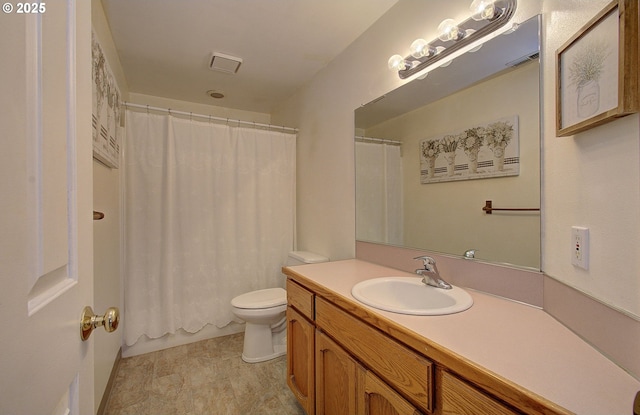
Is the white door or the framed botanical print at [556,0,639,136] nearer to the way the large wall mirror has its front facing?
the white door

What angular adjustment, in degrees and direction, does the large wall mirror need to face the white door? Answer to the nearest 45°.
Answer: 0° — it already faces it

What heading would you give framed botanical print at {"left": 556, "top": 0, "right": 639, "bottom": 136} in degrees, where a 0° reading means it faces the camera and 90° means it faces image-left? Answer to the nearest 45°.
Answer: approximately 45°

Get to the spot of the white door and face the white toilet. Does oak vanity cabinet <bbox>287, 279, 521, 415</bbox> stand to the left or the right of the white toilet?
right

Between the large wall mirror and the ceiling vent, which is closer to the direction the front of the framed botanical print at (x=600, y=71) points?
the ceiling vent

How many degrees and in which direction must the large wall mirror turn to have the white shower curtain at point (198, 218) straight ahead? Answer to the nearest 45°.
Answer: approximately 45° to its right

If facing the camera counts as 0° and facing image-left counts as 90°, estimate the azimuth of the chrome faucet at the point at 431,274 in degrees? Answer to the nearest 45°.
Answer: approximately 45°

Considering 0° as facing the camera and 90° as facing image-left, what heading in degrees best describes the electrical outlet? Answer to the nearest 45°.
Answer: approximately 45°

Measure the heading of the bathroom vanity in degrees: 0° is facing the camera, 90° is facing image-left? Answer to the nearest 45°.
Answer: approximately 45°
